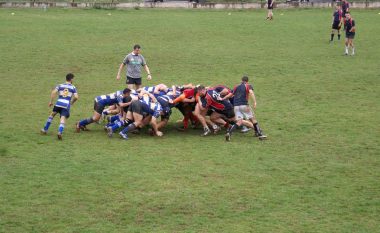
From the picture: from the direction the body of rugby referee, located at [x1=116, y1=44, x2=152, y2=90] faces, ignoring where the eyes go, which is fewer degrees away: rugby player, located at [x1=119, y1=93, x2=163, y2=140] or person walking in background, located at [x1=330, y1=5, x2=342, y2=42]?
the rugby player

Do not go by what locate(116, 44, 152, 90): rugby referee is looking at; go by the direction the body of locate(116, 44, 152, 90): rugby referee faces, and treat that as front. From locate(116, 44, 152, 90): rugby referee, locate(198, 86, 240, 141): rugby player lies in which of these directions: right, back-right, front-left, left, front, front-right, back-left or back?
front-left

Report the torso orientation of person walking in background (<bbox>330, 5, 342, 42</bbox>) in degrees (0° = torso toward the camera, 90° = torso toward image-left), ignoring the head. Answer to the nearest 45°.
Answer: approximately 45°

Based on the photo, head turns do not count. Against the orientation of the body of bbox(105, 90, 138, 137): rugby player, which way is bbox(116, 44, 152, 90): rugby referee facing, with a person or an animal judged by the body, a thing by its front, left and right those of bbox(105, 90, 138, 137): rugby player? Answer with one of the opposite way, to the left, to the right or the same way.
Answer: to the right

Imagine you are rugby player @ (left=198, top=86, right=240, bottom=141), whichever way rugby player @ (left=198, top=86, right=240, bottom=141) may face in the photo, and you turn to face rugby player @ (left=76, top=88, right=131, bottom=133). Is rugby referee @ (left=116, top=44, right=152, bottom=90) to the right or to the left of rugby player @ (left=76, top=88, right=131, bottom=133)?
right

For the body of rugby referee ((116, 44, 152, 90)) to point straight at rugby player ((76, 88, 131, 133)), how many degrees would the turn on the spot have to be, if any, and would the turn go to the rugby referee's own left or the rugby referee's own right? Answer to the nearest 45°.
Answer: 0° — they already face them

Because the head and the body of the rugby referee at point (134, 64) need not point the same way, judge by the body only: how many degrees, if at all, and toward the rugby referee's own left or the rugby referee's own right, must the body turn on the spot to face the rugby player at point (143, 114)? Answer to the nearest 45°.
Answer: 0° — they already face them

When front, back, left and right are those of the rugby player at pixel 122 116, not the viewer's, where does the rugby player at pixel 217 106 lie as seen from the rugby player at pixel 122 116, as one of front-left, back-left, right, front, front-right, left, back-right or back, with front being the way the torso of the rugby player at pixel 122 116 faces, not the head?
front

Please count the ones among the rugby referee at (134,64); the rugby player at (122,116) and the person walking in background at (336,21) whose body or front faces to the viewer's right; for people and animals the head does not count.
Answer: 1

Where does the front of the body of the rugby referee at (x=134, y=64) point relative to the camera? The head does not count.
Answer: toward the camera

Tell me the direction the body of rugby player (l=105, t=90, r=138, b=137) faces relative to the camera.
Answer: to the viewer's right

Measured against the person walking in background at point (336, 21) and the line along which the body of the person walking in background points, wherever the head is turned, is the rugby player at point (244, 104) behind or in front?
in front

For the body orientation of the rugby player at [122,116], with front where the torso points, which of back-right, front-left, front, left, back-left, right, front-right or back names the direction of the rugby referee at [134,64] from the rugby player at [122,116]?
left

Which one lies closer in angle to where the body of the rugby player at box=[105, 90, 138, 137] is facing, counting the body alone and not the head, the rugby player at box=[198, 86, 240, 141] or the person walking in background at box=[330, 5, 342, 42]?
the rugby player

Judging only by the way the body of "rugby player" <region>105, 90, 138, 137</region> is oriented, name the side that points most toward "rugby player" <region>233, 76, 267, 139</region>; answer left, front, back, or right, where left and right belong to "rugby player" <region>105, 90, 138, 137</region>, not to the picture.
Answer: front

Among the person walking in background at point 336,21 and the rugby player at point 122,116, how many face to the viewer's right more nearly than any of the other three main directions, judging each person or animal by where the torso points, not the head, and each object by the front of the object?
1
